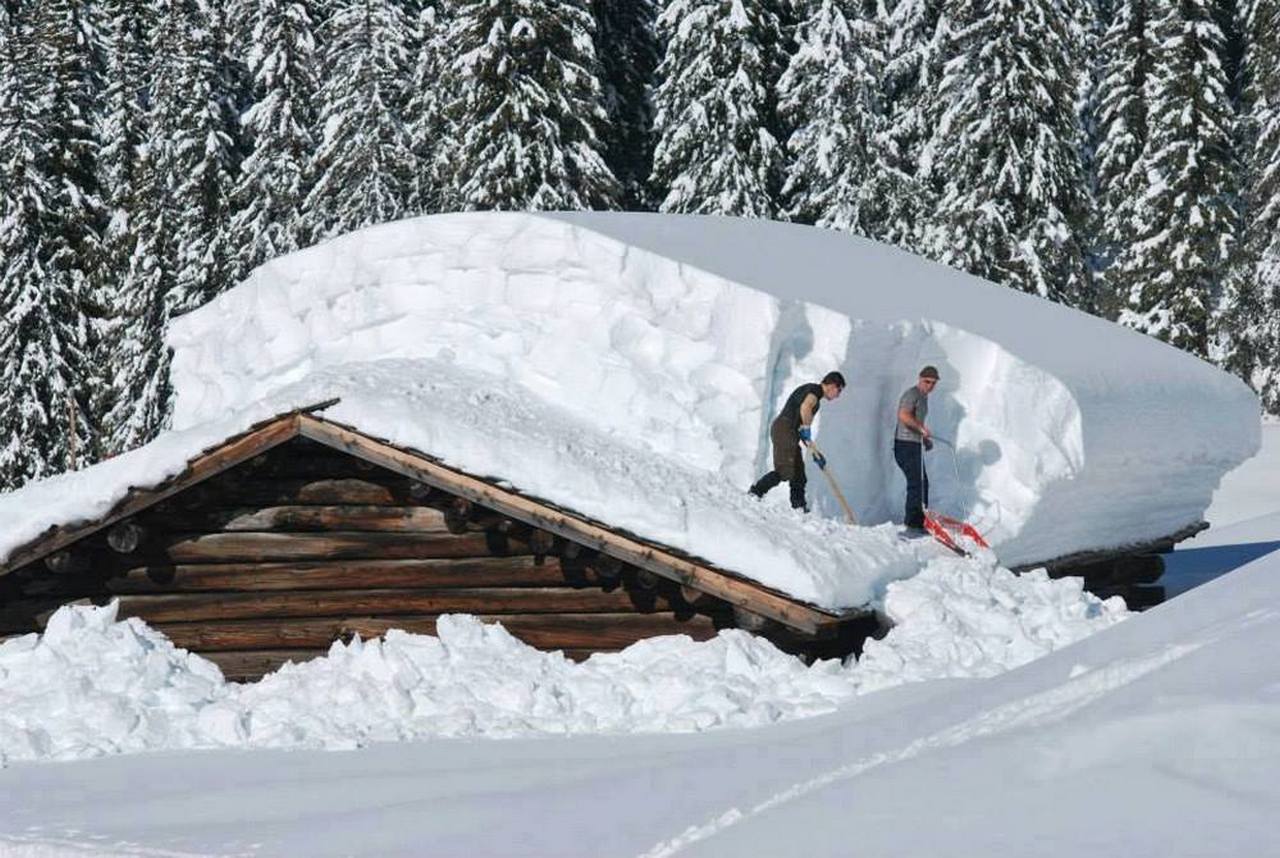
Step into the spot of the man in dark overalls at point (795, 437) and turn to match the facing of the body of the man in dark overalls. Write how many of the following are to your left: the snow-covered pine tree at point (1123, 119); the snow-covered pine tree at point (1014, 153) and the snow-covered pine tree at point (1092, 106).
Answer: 3

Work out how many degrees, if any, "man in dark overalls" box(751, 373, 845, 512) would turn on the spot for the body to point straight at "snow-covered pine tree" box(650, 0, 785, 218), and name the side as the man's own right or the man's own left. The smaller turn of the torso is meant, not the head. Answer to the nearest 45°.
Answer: approximately 90° to the man's own left

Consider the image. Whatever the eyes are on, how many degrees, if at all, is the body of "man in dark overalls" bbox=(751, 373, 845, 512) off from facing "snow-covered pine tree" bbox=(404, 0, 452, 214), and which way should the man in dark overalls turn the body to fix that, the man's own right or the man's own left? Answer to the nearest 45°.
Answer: approximately 90° to the man's own left

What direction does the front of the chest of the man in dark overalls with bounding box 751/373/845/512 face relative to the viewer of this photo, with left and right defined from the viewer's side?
facing to the right of the viewer

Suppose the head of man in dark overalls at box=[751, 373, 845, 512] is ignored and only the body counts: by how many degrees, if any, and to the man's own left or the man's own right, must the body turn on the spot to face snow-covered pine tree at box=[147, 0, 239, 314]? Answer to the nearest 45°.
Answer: approximately 135° to the man's own left

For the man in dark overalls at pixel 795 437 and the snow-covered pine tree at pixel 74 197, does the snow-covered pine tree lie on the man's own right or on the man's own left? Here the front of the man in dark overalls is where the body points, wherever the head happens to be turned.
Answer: on the man's own left

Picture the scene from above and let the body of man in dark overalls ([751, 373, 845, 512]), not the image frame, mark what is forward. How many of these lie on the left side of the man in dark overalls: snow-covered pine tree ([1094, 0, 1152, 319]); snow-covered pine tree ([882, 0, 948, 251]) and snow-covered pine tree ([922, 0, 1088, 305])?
3

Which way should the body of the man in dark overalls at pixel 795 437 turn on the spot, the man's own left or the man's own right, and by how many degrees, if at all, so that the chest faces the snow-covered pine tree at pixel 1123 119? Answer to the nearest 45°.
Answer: approximately 90° to the man's own left

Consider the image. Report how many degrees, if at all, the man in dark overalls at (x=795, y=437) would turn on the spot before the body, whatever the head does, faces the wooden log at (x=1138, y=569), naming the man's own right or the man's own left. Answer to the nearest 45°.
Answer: approximately 45° to the man's own left

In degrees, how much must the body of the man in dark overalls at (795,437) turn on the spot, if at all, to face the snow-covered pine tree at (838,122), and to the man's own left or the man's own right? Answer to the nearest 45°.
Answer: approximately 90° to the man's own left

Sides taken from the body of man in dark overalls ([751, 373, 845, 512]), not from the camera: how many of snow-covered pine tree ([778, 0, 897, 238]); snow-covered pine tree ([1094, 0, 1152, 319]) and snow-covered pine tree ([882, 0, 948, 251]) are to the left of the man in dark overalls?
3
